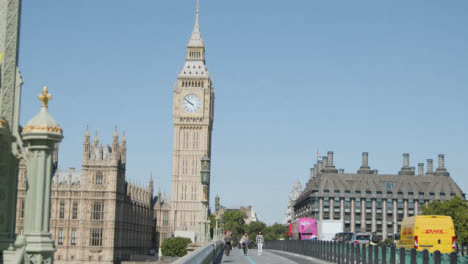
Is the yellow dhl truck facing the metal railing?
no

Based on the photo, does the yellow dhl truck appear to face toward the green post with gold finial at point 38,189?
no
